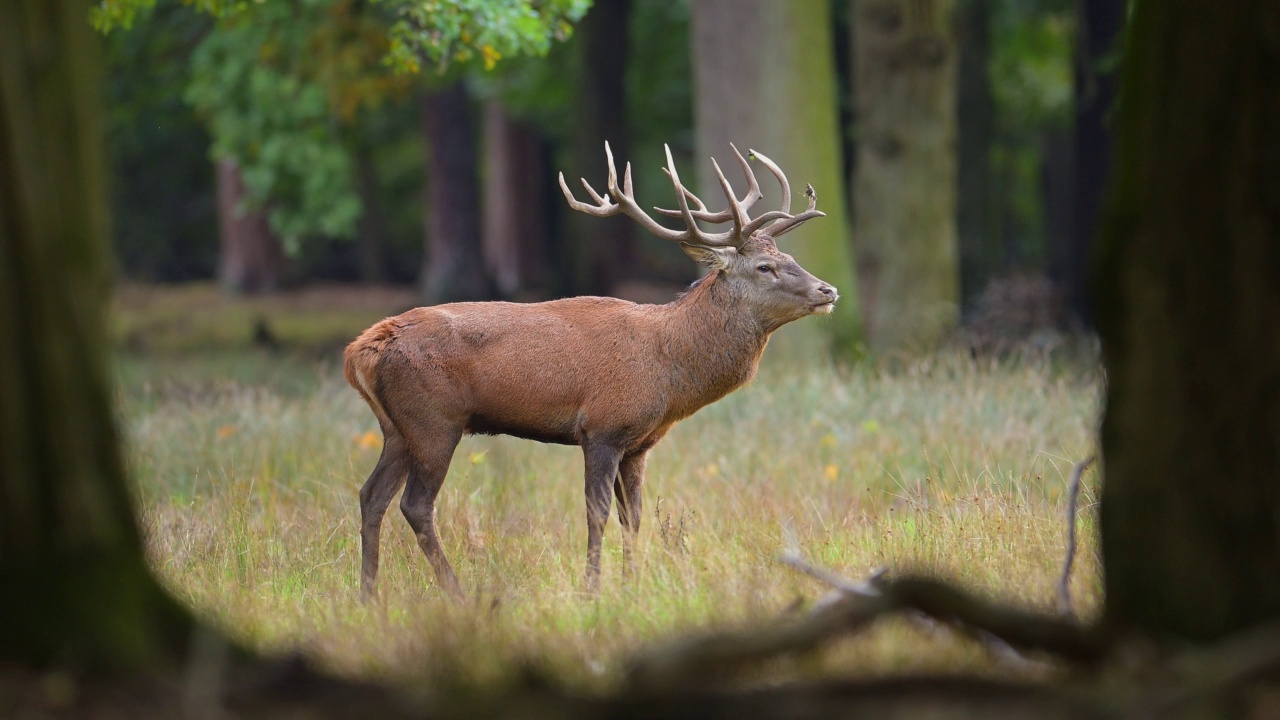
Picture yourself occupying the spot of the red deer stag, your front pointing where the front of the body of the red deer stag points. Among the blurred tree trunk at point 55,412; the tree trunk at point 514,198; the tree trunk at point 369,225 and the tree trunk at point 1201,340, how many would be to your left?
2

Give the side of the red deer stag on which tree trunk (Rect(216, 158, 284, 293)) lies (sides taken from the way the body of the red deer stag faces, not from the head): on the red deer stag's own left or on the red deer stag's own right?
on the red deer stag's own left

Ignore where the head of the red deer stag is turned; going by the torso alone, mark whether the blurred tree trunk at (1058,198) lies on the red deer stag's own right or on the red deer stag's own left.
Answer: on the red deer stag's own left

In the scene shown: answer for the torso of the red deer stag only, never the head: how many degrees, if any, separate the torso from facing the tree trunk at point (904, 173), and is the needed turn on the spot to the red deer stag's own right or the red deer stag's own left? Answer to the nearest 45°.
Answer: approximately 45° to the red deer stag's own left

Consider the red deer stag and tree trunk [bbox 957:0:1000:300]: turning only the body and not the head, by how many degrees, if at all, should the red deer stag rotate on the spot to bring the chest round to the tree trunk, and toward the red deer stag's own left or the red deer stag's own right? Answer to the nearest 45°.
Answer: approximately 45° to the red deer stag's own left

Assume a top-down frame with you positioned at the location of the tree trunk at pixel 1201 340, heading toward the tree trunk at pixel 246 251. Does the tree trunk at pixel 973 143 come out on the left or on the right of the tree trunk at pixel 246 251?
right

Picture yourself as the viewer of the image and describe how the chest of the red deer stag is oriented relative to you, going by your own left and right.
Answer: facing to the right of the viewer

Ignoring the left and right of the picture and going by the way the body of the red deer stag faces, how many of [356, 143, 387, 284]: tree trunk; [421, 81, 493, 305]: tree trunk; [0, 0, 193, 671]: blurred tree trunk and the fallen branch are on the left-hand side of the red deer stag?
2

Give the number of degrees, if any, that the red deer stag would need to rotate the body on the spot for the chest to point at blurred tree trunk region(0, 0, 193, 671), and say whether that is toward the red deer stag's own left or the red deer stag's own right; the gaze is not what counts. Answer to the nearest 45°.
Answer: approximately 90° to the red deer stag's own right

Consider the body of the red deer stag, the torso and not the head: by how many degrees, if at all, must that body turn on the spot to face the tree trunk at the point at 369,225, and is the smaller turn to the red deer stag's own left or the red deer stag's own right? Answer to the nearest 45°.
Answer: approximately 90° to the red deer stag's own left

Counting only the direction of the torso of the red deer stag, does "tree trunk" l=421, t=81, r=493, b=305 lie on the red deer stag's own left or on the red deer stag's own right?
on the red deer stag's own left

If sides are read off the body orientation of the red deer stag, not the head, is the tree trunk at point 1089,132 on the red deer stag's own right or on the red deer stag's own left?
on the red deer stag's own left

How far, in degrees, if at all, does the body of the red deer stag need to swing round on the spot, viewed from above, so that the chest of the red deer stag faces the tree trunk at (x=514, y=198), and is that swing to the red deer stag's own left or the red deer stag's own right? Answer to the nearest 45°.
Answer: approximately 90° to the red deer stag's own left

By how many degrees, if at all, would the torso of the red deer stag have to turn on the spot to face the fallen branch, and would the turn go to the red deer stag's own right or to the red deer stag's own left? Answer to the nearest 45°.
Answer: approximately 90° to the red deer stag's own right
